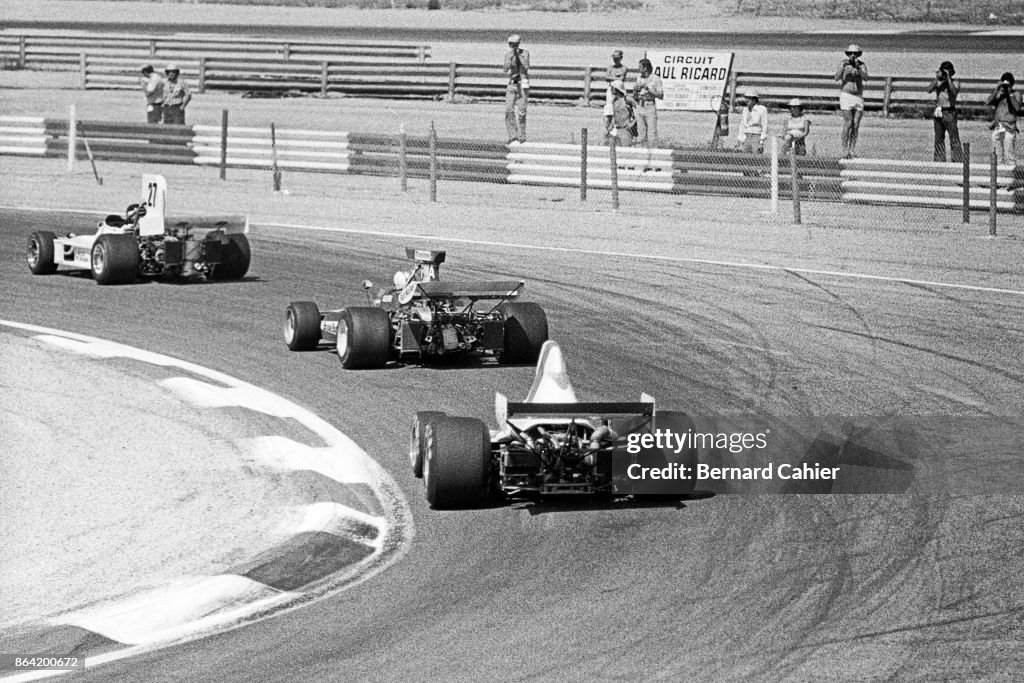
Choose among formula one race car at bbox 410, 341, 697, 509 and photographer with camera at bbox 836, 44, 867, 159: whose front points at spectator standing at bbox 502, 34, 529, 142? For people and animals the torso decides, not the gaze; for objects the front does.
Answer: the formula one race car

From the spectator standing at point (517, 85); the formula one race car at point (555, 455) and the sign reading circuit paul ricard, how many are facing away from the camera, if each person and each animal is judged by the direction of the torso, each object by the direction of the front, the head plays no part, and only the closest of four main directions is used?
1

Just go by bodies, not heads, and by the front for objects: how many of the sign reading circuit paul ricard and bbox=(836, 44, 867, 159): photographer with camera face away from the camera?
0

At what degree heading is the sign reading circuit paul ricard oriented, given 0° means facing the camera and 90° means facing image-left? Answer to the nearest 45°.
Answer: approximately 0°

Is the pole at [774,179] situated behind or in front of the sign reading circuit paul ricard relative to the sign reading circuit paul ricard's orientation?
in front

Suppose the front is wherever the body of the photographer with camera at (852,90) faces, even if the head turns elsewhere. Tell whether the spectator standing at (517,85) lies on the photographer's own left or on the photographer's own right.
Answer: on the photographer's own right

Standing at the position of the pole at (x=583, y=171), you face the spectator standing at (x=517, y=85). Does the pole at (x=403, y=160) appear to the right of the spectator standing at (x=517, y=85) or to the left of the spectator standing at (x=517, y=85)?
left

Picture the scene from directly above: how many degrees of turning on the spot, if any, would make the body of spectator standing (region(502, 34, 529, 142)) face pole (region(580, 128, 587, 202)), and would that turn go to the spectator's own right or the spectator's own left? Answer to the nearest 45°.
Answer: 0° — they already face it

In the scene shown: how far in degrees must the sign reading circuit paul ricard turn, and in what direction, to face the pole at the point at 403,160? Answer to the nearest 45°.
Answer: approximately 45° to its right

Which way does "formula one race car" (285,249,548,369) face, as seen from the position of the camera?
facing away from the viewer and to the left of the viewer

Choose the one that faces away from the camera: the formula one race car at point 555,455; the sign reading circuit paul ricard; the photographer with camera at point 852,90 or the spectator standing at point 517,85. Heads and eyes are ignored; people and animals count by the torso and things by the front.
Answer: the formula one race car
